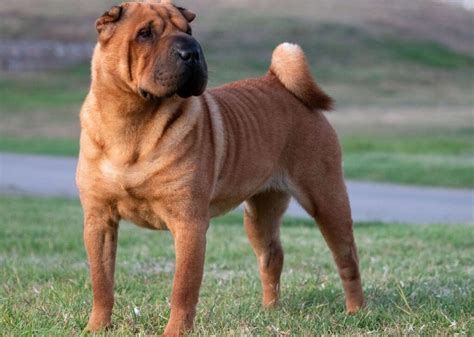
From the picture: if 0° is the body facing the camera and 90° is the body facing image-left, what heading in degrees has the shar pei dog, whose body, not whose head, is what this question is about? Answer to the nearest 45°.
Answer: approximately 45°
